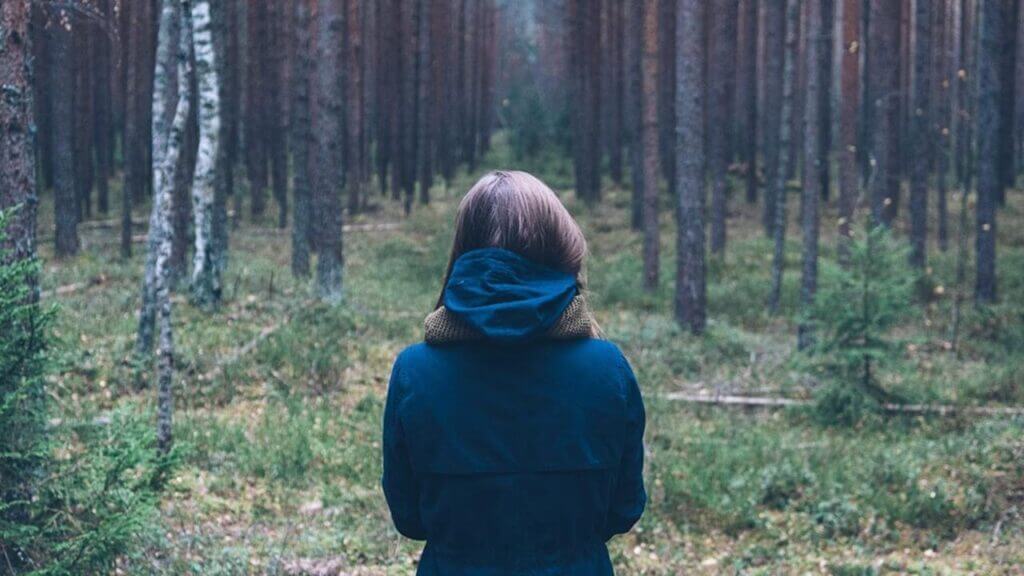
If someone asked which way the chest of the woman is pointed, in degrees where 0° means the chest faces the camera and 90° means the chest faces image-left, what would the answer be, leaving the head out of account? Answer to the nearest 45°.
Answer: approximately 180°

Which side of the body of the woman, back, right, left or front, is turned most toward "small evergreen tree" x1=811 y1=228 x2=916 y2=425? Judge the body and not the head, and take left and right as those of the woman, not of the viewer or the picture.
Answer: front

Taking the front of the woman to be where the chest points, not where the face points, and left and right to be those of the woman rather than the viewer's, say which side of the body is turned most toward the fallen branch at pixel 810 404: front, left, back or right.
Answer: front

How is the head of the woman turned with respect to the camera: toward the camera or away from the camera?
away from the camera
